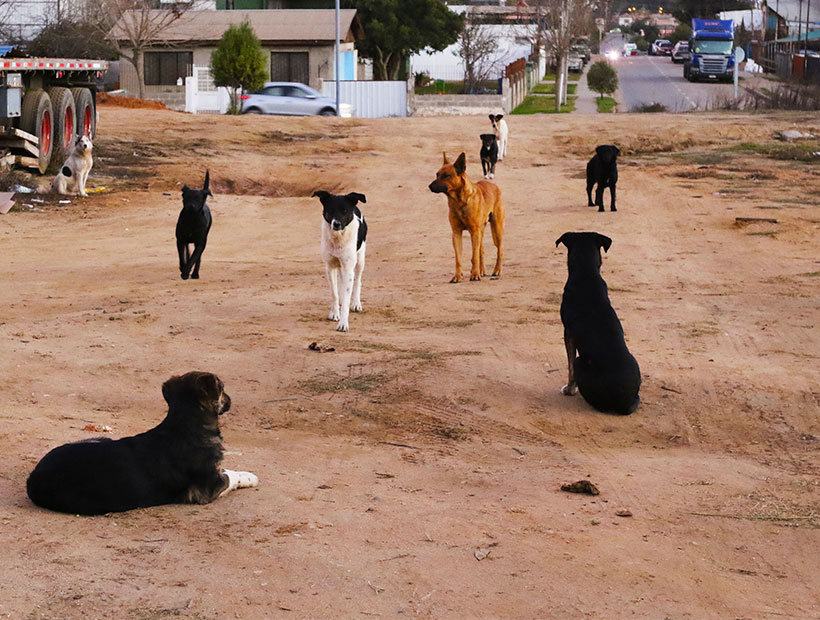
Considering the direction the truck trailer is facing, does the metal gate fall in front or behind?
behind

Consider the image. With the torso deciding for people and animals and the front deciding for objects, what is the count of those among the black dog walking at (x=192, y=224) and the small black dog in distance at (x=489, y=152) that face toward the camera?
2

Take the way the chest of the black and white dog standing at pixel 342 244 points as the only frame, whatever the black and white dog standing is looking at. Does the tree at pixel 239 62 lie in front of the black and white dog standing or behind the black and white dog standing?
behind

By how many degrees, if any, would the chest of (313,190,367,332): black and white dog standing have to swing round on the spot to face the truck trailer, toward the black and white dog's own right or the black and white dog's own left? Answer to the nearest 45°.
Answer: approximately 135° to the black and white dog's own right

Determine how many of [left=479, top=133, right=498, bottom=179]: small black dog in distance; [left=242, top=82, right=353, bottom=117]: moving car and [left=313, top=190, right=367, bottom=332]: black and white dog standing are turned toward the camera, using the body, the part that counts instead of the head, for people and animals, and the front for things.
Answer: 2

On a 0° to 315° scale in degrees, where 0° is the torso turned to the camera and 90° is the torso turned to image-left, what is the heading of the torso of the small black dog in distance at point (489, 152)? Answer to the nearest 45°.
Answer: approximately 0°

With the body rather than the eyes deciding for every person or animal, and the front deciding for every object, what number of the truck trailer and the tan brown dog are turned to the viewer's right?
0

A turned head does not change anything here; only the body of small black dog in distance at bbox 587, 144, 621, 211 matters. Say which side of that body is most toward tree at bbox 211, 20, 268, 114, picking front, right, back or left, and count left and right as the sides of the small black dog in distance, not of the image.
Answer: back
